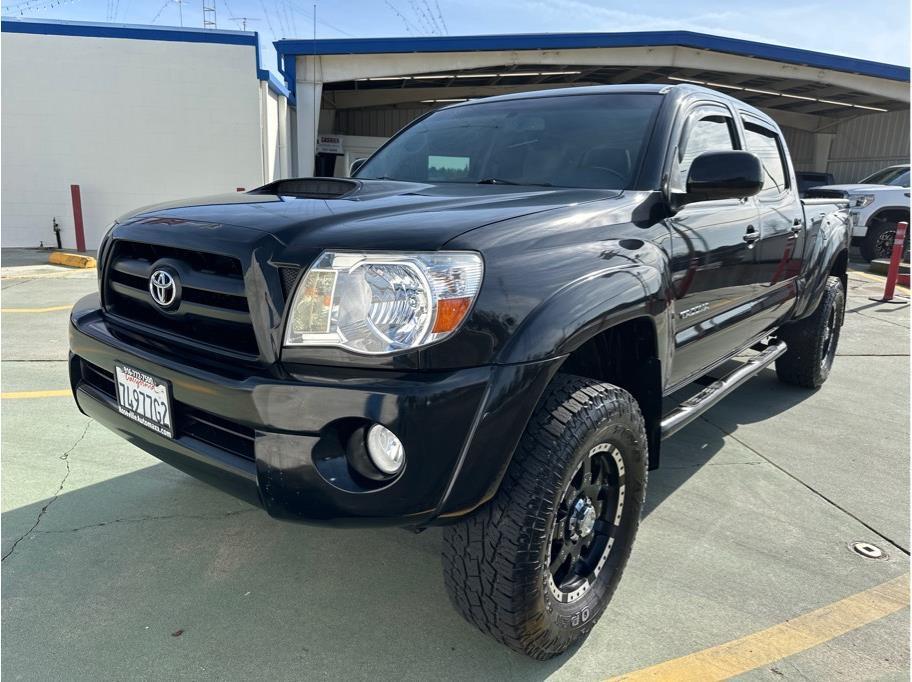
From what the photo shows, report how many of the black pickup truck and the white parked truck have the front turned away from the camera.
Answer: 0

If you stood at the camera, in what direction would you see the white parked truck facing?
facing the viewer and to the left of the viewer

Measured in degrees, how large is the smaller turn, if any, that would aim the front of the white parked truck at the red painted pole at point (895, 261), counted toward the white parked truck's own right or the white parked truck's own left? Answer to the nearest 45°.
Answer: approximately 45° to the white parked truck's own left

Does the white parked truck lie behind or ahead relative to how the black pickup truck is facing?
behind

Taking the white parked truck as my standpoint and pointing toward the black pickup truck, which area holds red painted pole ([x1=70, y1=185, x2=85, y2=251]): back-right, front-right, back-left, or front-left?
front-right

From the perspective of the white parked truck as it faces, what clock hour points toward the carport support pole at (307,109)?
The carport support pole is roughly at 1 o'clock from the white parked truck.

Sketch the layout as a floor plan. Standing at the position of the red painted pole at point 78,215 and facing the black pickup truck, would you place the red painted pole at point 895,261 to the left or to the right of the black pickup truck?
left

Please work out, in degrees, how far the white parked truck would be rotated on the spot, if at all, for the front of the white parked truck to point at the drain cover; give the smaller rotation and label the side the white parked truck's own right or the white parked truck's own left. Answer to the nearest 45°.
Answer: approximately 45° to the white parked truck's own left

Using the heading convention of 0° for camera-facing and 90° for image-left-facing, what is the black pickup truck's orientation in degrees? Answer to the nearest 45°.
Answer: approximately 45°

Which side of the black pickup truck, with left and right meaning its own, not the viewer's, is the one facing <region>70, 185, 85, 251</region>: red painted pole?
right
